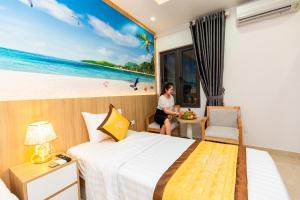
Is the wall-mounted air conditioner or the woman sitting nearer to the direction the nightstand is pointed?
the wall-mounted air conditioner

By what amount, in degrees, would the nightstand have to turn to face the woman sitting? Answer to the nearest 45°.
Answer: approximately 45° to its left

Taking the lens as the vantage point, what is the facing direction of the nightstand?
facing the viewer and to the right of the viewer

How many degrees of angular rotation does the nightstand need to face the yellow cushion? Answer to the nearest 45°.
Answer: approximately 45° to its left

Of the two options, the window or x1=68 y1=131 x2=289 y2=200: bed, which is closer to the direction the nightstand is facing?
the bed

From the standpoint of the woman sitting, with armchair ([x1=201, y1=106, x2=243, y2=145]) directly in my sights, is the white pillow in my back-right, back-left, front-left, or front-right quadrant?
back-right

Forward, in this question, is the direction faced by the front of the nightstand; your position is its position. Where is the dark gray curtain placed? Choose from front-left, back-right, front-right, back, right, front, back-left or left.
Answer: front-left

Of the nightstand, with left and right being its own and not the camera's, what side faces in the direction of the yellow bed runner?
front

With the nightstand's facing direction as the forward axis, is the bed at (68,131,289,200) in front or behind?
in front
